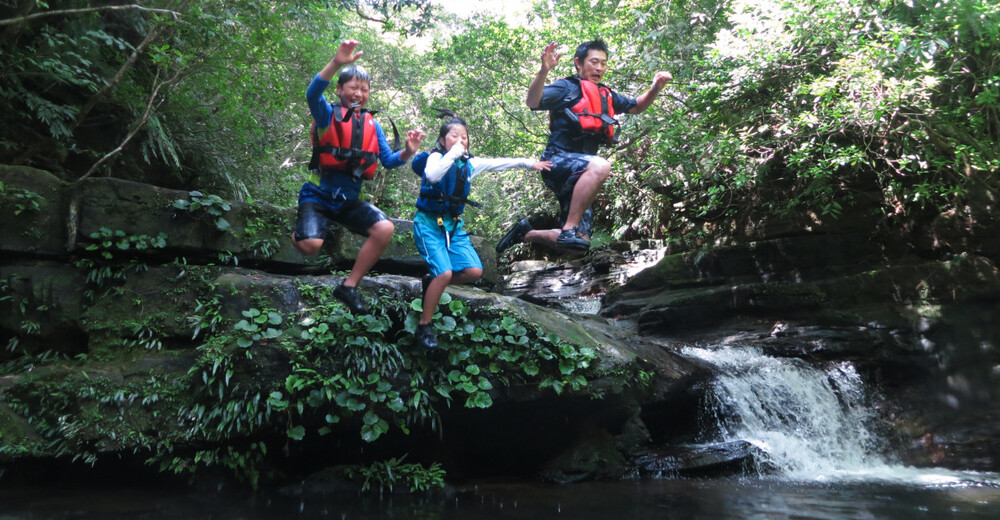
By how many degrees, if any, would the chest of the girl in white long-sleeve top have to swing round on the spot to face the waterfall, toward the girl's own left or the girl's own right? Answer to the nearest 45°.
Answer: approximately 90° to the girl's own left

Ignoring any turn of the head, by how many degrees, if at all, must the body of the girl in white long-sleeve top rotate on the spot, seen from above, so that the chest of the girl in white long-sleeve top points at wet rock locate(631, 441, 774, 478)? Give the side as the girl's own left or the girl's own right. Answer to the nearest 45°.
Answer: approximately 90° to the girl's own left

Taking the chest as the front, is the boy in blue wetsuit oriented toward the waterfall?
no

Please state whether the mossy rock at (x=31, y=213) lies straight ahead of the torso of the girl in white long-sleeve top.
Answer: no

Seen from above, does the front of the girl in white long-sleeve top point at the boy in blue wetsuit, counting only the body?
no

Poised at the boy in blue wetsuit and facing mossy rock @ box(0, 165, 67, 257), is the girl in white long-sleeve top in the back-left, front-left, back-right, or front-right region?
back-right

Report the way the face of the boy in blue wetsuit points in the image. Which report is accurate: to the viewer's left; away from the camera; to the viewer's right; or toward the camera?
toward the camera

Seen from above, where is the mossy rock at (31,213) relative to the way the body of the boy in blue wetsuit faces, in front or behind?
behind

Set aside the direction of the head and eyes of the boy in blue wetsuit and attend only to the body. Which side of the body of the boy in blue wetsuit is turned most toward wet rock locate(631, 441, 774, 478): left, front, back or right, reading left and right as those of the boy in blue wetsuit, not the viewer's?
left

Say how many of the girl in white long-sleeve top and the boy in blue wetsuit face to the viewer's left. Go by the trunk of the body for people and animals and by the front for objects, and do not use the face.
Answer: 0

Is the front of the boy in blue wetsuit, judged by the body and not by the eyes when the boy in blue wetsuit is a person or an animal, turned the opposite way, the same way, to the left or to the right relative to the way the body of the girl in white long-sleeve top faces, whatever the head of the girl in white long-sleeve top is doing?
the same way
